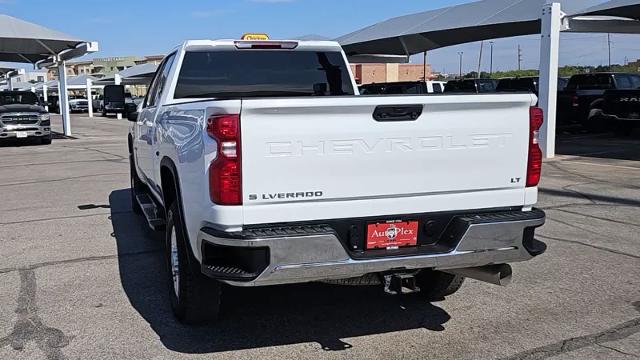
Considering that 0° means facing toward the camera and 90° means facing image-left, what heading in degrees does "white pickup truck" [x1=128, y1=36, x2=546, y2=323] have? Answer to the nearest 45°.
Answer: approximately 135°

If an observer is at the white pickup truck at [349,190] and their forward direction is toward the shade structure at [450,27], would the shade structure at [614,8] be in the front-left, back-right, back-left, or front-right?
front-right

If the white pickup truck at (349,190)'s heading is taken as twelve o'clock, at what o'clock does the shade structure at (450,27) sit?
The shade structure is roughly at 2 o'clock from the white pickup truck.

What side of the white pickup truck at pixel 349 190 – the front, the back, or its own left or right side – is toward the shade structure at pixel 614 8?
right

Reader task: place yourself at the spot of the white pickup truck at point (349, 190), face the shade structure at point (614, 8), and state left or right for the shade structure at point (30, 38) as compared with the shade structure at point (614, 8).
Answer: left

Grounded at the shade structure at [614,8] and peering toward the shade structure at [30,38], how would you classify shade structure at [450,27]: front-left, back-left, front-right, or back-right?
front-right

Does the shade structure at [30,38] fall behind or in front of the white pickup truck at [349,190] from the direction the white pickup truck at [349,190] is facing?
in front

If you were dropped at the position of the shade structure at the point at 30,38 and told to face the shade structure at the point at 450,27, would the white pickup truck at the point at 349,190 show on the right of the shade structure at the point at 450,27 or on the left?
right
